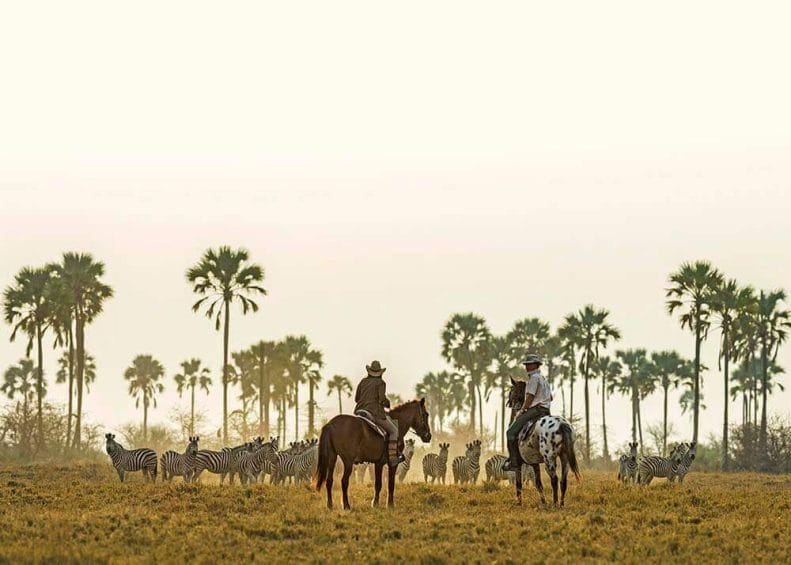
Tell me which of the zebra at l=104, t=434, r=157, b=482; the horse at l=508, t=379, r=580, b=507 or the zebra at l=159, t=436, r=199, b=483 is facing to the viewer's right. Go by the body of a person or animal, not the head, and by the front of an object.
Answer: the zebra at l=159, t=436, r=199, b=483

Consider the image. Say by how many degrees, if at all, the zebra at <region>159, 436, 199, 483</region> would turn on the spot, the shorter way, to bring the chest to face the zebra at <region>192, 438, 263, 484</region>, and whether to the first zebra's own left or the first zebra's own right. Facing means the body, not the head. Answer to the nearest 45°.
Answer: approximately 45° to the first zebra's own left

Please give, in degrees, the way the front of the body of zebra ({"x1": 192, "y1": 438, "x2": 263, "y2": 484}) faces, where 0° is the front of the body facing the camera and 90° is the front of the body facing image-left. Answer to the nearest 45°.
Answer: approximately 270°

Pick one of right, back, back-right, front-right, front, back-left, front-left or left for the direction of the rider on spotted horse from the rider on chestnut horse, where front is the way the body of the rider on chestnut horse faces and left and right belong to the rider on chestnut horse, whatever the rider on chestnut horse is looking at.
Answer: front-right

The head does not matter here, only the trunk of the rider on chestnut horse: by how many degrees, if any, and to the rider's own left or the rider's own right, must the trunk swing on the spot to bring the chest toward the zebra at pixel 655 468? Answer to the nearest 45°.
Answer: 0° — they already face it

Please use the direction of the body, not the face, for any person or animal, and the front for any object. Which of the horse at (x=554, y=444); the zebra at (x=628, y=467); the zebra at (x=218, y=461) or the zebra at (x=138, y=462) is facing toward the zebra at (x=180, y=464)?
the horse

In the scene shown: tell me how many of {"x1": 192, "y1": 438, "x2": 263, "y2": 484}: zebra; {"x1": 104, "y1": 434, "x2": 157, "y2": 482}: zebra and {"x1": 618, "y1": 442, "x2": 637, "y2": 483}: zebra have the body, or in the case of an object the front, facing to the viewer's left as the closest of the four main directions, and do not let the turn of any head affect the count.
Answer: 1

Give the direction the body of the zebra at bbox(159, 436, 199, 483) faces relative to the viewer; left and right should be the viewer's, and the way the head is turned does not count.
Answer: facing to the right of the viewer

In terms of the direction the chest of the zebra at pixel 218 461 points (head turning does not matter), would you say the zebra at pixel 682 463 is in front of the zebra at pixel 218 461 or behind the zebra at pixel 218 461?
in front

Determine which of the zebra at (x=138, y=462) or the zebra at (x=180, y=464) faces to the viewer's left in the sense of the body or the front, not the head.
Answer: the zebra at (x=138, y=462)

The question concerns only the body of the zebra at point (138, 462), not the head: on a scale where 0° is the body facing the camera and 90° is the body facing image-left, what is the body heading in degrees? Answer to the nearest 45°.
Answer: approximately 90°

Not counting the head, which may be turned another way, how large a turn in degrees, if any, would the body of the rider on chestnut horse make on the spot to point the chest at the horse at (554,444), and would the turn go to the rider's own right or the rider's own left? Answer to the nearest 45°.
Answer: approximately 45° to the rider's own right

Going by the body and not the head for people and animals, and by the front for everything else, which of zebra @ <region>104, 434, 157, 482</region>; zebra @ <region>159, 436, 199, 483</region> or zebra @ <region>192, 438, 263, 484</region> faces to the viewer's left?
zebra @ <region>104, 434, 157, 482</region>

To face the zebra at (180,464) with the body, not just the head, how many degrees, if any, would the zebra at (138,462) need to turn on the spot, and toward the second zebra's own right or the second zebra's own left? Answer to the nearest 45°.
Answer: approximately 135° to the second zebra's own left
